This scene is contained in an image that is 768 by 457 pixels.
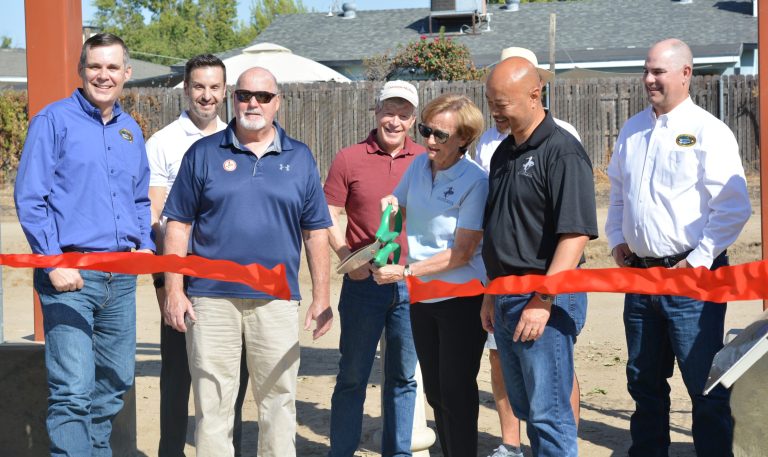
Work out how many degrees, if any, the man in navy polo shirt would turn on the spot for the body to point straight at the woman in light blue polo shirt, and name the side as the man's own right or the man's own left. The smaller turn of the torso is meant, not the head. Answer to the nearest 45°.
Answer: approximately 90° to the man's own left

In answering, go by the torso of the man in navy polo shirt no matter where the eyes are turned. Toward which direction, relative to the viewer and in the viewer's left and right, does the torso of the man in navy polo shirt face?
facing the viewer

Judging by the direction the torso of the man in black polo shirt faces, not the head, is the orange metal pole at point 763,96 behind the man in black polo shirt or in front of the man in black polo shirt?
behind

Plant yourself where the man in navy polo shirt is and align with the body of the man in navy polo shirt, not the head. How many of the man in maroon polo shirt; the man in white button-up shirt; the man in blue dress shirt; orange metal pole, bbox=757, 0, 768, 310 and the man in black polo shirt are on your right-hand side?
1

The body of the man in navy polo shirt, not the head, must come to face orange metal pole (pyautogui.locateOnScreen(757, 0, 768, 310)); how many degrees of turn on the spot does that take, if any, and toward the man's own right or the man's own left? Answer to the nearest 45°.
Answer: approximately 90° to the man's own left

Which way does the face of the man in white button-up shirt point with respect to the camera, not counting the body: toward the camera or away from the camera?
toward the camera

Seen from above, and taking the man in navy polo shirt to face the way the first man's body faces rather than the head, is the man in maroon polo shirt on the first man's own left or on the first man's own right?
on the first man's own left

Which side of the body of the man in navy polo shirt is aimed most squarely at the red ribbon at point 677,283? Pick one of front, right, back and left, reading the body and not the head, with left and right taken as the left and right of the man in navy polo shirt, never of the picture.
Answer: left

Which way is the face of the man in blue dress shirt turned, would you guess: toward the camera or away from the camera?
toward the camera

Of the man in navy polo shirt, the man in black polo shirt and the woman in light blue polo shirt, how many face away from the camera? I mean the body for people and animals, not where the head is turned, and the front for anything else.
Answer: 0

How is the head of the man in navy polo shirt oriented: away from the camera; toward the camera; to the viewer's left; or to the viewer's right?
toward the camera

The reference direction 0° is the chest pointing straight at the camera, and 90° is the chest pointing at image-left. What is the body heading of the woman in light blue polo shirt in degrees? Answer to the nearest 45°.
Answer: approximately 45°

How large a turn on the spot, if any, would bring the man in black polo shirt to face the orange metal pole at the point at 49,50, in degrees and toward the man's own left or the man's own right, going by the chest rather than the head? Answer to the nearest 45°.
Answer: approximately 90° to the man's own right

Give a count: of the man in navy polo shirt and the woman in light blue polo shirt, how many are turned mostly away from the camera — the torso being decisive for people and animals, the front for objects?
0

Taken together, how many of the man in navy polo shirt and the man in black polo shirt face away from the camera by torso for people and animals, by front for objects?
0
